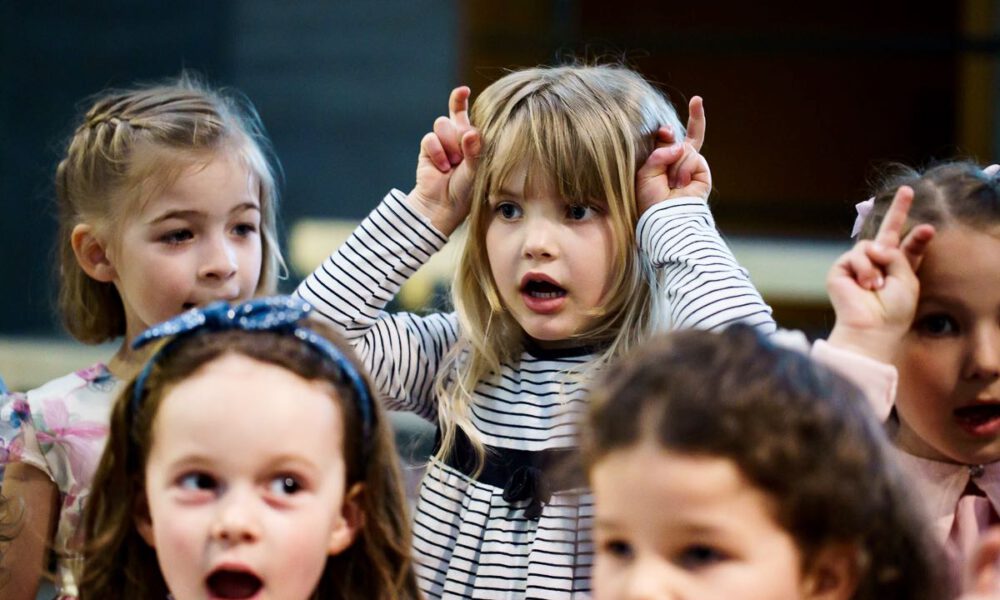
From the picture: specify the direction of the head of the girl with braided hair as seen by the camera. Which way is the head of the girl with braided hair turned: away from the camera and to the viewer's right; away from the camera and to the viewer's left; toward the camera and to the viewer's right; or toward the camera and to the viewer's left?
toward the camera and to the viewer's right

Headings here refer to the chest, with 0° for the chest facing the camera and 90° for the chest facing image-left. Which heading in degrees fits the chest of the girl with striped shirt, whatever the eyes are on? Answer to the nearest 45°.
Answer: approximately 0°

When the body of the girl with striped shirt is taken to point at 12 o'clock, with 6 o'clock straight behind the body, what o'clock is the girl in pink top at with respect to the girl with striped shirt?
The girl in pink top is roughly at 10 o'clock from the girl with striped shirt.

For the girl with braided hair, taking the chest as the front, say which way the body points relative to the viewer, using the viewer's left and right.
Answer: facing the viewer and to the right of the viewer

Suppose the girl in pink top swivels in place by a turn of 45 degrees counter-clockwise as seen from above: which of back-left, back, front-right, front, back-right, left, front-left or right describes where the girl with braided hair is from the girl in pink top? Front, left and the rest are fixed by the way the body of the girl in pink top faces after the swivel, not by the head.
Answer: back

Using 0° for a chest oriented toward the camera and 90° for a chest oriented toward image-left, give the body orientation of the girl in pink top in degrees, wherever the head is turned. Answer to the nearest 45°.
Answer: approximately 315°

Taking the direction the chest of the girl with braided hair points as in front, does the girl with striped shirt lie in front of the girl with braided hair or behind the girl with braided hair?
in front

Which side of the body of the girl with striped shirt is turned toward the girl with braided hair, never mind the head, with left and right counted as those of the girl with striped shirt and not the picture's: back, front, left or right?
right
